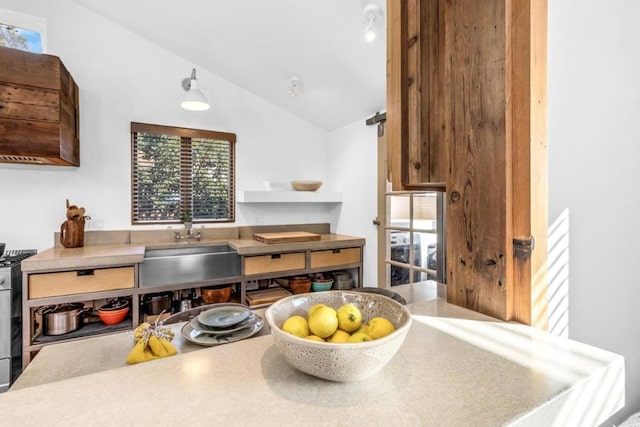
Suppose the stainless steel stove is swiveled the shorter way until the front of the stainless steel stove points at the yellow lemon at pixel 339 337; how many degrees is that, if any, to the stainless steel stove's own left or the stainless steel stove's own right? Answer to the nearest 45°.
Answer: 0° — it already faces it

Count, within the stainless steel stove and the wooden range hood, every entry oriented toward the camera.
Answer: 2

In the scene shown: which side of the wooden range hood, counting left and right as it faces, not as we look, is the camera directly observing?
front

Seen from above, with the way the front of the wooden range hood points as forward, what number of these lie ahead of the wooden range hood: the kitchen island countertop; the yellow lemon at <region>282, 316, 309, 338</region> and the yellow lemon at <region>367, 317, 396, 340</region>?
3

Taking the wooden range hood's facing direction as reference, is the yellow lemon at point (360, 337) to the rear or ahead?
ahead

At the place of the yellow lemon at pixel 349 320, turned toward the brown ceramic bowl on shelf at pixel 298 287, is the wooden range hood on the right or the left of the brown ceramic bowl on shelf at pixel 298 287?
left

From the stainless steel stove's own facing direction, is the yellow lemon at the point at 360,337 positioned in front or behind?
in front

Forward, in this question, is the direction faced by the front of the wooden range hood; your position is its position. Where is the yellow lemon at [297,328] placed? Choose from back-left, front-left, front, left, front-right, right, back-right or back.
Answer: front

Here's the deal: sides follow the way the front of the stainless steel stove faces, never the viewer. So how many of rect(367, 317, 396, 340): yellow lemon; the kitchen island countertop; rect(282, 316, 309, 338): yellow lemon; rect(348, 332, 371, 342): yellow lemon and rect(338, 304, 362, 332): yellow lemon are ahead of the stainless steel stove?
5

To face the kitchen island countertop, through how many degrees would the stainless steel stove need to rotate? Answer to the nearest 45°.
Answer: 0° — it already faces it

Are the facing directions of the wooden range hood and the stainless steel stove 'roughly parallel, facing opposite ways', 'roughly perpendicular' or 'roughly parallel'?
roughly parallel

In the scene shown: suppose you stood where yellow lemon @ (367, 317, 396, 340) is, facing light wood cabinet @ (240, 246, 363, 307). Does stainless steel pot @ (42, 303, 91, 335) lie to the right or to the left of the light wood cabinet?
left
